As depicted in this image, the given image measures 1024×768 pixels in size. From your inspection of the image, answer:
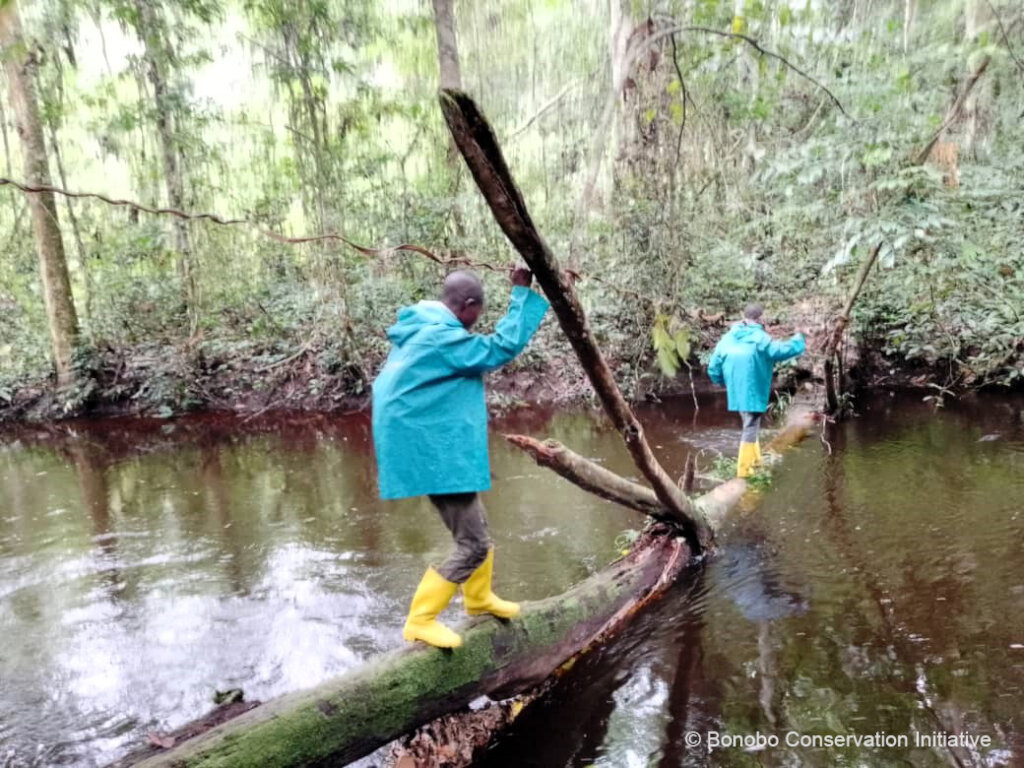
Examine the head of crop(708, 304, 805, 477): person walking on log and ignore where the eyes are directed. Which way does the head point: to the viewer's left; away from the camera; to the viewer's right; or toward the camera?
away from the camera

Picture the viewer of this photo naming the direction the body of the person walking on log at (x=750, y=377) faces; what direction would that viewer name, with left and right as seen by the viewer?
facing away from the viewer and to the right of the viewer

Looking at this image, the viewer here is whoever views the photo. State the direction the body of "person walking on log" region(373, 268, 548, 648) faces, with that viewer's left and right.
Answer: facing to the right of the viewer

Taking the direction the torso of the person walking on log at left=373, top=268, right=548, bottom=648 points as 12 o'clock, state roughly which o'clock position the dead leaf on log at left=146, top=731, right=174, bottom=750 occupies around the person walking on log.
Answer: The dead leaf on log is roughly at 6 o'clock from the person walking on log.

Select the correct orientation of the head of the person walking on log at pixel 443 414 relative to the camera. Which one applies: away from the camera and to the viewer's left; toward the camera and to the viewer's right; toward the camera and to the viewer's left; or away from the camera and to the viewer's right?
away from the camera and to the viewer's right

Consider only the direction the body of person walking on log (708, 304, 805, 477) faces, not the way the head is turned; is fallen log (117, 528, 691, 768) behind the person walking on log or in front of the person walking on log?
behind
